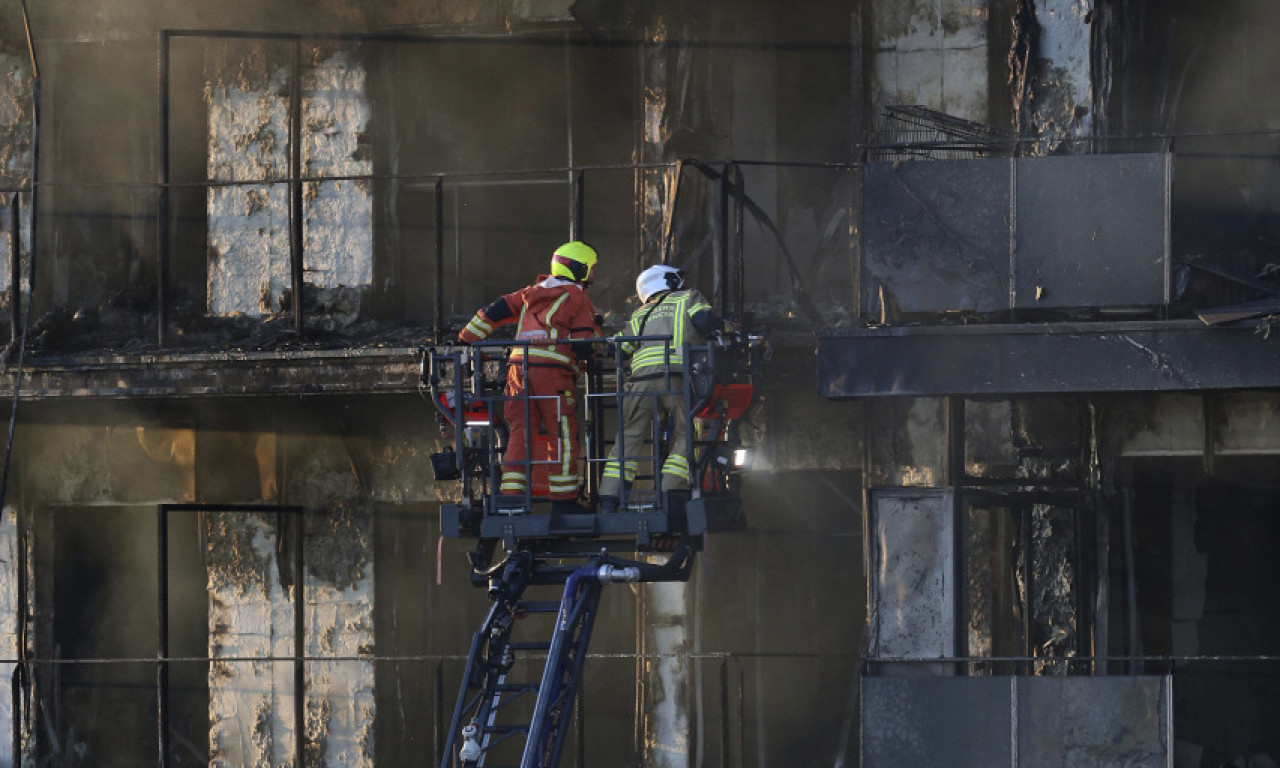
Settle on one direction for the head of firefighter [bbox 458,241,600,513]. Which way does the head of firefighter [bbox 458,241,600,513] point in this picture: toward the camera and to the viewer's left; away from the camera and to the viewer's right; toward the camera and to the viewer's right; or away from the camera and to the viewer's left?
away from the camera and to the viewer's right

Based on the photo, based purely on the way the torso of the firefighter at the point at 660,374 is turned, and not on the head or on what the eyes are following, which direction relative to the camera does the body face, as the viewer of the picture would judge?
away from the camera

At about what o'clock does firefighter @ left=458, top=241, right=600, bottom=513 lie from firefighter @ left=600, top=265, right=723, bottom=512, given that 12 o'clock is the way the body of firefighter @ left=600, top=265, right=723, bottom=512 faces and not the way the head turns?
firefighter @ left=458, top=241, right=600, bottom=513 is roughly at 9 o'clock from firefighter @ left=600, top=265, right=723, bottom=512.
